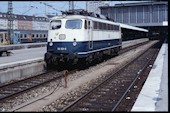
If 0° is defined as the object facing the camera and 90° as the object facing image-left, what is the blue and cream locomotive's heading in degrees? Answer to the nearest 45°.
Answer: approximately 45°
